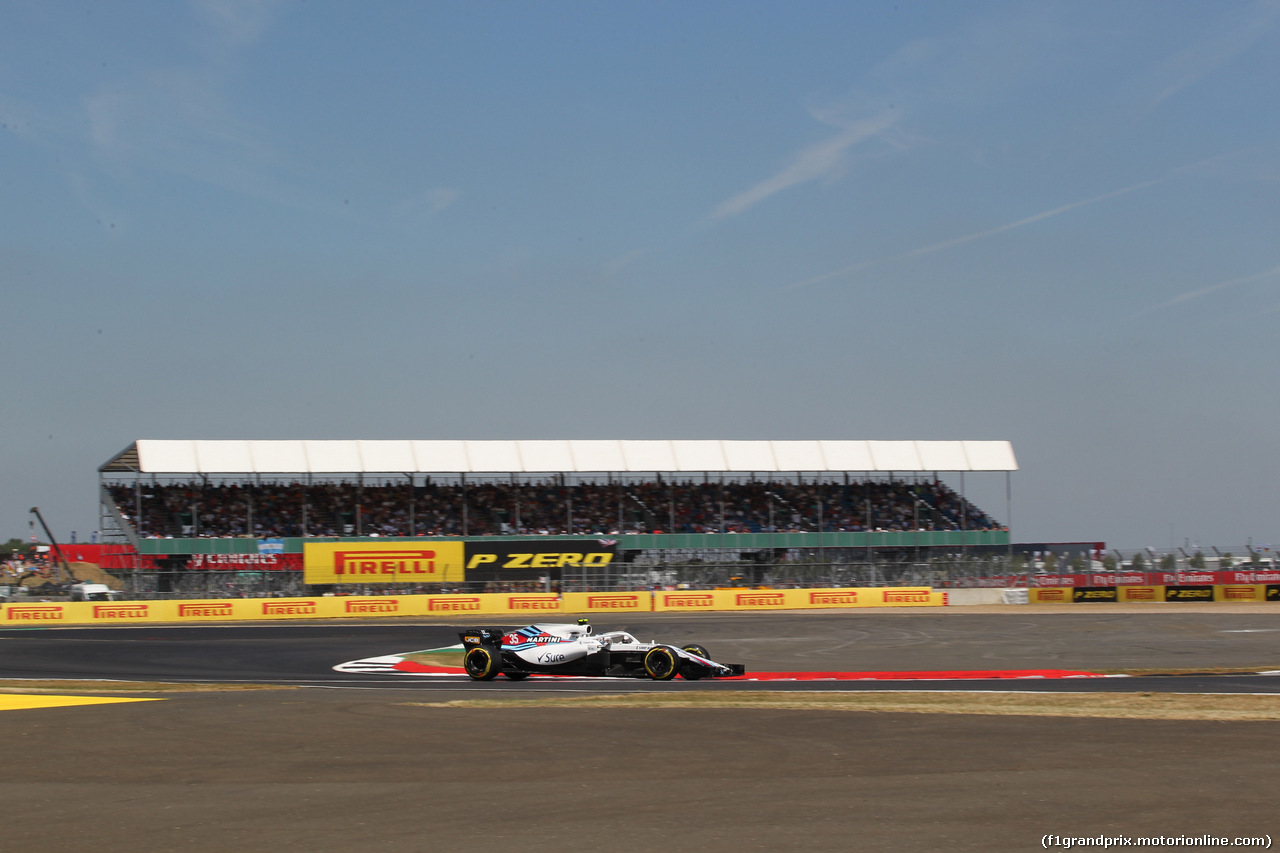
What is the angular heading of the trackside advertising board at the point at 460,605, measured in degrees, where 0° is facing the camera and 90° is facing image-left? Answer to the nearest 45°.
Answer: approximately 0°

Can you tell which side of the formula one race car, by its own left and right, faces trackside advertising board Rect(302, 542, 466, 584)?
left

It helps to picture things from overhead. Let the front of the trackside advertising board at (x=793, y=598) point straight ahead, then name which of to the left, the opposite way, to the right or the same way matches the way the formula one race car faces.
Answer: to the left

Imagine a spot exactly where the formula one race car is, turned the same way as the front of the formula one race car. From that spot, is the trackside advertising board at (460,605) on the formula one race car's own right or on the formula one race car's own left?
on the formula one race car's own left

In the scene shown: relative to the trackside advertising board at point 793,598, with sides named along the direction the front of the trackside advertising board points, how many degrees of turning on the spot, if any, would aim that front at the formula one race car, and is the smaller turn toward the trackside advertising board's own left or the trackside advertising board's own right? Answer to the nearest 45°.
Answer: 0° — it already faces it

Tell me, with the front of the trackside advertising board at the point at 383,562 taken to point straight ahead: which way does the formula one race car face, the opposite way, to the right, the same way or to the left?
to the left

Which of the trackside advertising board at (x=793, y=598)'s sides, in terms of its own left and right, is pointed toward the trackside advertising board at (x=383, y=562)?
right

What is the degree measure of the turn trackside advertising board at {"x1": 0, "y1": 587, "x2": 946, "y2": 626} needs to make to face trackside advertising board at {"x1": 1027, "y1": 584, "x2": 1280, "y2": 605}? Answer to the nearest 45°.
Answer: approximately 90° to its left

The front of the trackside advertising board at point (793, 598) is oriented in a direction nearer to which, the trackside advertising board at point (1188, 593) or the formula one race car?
the formula one race car

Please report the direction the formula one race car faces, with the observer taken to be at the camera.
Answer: facing to the right of the viewer
